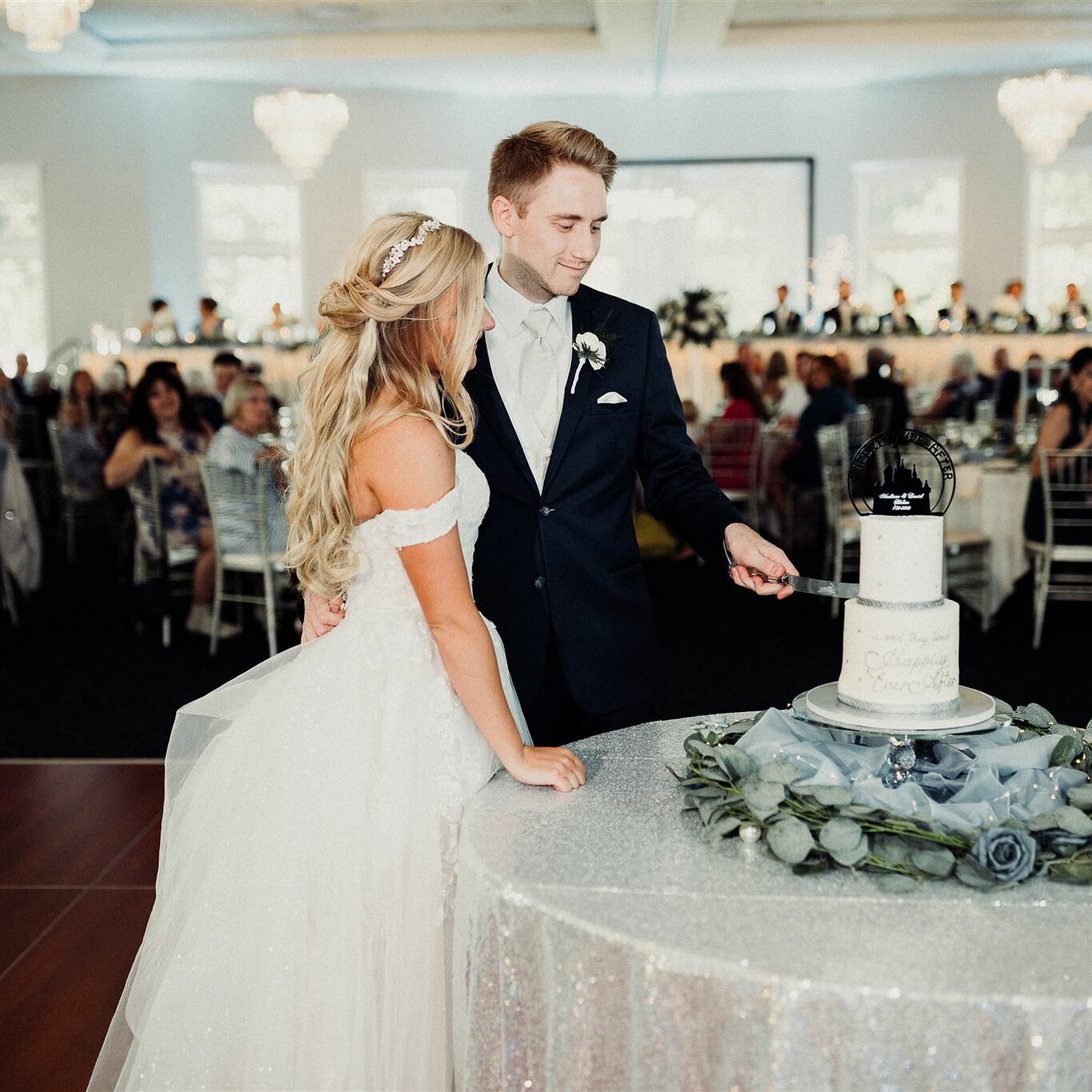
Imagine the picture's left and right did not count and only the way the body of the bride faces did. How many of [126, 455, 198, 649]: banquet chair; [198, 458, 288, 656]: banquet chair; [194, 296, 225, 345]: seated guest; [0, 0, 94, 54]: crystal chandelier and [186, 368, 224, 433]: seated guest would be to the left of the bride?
5

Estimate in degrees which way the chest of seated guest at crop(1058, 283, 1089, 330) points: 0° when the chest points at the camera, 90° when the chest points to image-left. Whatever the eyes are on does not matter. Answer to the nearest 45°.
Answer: approximately 0°

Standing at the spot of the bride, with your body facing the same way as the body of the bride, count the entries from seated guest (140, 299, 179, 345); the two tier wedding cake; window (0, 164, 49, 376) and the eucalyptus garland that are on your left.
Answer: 2

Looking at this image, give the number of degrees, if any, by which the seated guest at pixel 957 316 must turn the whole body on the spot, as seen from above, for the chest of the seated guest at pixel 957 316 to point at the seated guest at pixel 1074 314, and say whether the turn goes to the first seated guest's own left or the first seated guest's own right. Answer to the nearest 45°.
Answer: approximately 90° to the first seated guest's own left

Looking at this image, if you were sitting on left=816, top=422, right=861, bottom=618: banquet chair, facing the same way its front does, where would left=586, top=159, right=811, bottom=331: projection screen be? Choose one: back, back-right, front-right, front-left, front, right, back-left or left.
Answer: front-left

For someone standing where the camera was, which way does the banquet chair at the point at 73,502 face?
facing to the right of the viewer

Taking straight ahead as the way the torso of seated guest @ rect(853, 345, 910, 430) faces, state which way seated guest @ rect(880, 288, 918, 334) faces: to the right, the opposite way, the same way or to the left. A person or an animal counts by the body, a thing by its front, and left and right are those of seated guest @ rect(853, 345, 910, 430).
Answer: the opposite way

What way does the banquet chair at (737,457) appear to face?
away from the camera
